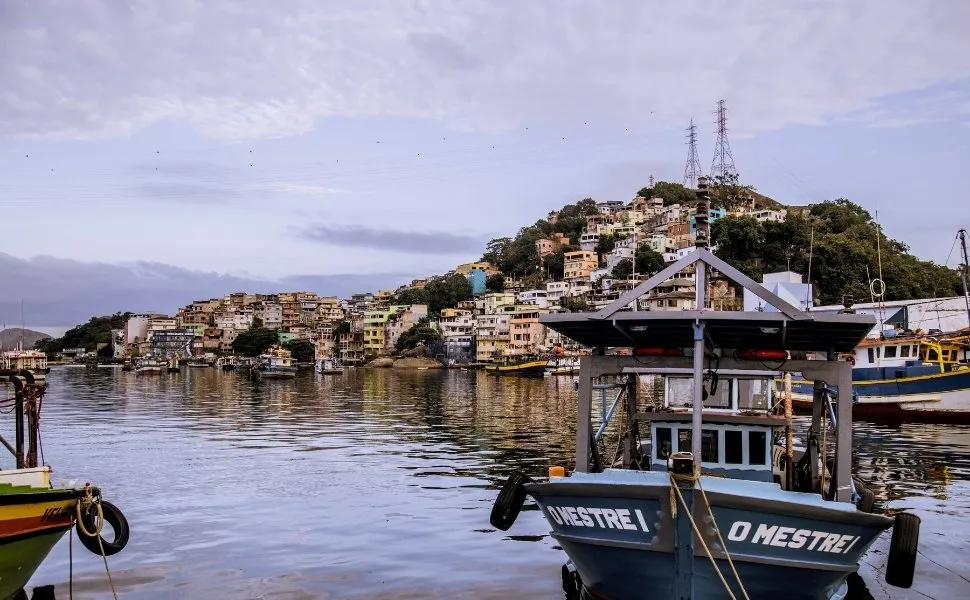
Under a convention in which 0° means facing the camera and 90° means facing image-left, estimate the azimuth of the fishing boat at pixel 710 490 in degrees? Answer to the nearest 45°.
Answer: approximately 0°

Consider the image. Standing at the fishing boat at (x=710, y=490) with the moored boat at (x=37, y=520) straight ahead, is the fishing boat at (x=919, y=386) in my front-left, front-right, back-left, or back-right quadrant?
back-right

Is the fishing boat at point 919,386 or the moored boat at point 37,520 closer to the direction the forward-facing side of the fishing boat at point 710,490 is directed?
the moored boat

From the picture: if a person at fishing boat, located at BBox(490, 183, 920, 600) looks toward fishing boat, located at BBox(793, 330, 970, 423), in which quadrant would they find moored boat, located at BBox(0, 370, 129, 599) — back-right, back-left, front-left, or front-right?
back-left

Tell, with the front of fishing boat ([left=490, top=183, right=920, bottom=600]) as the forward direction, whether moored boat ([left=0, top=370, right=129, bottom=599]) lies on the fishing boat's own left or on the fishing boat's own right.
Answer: on the fishing boat's own right

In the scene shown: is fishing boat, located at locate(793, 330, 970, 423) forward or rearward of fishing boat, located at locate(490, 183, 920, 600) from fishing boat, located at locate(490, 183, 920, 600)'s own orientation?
rearward
